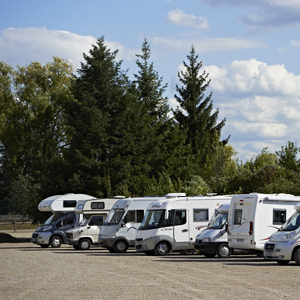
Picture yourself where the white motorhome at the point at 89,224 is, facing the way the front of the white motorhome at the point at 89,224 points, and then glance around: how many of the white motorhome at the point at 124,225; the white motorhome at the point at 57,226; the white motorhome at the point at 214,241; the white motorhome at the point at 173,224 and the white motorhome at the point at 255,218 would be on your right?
1

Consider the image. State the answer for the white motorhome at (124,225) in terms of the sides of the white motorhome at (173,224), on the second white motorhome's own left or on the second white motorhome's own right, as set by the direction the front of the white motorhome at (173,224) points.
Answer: on the second white motorhome's own right

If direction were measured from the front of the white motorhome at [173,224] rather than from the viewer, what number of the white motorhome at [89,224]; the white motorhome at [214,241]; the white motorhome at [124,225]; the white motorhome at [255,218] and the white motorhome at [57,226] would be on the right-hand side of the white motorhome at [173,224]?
3

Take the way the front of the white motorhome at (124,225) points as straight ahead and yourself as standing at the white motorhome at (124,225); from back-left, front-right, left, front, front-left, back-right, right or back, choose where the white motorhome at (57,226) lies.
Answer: right

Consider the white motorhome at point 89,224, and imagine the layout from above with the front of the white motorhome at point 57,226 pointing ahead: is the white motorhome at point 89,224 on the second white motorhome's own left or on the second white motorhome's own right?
on the second white motorhome's own left

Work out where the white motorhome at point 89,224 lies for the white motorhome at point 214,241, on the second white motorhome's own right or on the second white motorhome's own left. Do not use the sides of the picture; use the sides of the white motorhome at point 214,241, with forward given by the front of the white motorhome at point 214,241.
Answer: on the second white motorhome's own right

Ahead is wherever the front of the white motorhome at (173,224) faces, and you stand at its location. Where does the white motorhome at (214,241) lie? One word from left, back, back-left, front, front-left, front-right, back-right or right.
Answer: left

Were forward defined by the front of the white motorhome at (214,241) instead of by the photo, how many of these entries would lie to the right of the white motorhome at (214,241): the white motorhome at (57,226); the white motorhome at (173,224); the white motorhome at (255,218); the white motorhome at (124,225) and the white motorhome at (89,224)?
4

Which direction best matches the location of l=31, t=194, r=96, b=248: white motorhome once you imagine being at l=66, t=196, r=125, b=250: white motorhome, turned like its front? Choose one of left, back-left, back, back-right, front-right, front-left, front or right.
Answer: right

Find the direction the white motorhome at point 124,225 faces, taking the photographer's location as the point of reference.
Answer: facing the viewer and to the left of the viewer
